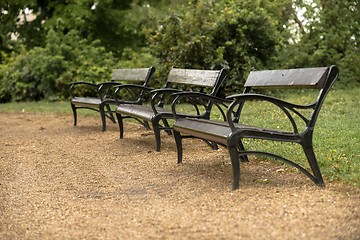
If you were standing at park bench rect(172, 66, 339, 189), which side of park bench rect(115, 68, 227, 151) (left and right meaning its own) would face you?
left

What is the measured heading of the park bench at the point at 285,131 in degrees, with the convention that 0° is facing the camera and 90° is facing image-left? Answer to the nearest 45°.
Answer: approximately 45°

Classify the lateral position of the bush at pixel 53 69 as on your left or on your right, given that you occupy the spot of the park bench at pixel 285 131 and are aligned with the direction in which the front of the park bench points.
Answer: on your right

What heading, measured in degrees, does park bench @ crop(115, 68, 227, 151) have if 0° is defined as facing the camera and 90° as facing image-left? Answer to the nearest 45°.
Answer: approximately 45°

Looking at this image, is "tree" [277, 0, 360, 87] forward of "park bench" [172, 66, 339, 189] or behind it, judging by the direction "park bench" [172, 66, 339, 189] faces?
behind

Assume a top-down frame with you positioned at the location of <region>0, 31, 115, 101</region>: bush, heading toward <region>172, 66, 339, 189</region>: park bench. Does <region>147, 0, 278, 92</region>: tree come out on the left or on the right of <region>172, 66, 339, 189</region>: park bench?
left

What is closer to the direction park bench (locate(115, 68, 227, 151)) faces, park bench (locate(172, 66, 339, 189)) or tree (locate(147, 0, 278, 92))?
the park bench

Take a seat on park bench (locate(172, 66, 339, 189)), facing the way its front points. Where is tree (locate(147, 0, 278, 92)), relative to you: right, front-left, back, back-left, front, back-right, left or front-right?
back-right

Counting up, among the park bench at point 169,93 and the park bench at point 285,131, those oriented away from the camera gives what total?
0

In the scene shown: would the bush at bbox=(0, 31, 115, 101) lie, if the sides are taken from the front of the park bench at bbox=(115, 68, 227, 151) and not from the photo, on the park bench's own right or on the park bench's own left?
on the park bench's own right

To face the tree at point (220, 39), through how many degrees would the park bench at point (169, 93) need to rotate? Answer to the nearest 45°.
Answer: approximately 135° to its right

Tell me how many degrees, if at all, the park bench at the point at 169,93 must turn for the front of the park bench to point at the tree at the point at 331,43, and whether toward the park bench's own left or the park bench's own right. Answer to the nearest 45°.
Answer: approximately 180°
